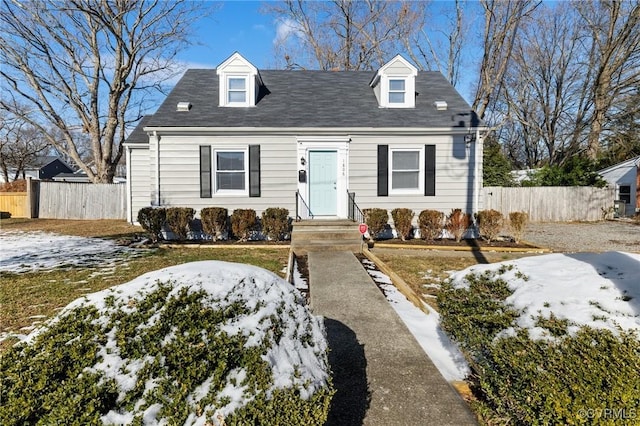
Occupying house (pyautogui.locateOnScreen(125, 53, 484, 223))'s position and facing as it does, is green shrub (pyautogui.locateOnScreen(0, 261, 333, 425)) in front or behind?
in front

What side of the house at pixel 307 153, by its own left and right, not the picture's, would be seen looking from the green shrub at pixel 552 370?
front

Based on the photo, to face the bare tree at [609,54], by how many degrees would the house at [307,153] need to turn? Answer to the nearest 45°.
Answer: approximately 135° to its left

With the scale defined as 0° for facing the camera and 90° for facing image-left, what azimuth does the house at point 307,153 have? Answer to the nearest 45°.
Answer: approximately 0°

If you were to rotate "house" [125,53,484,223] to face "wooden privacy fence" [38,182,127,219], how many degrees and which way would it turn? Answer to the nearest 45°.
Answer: approximately 135° to its right

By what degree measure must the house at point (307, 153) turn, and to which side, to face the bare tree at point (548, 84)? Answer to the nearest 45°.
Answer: approximately 135° to its left

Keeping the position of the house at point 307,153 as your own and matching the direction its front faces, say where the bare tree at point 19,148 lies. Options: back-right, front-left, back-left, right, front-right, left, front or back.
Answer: back-right
